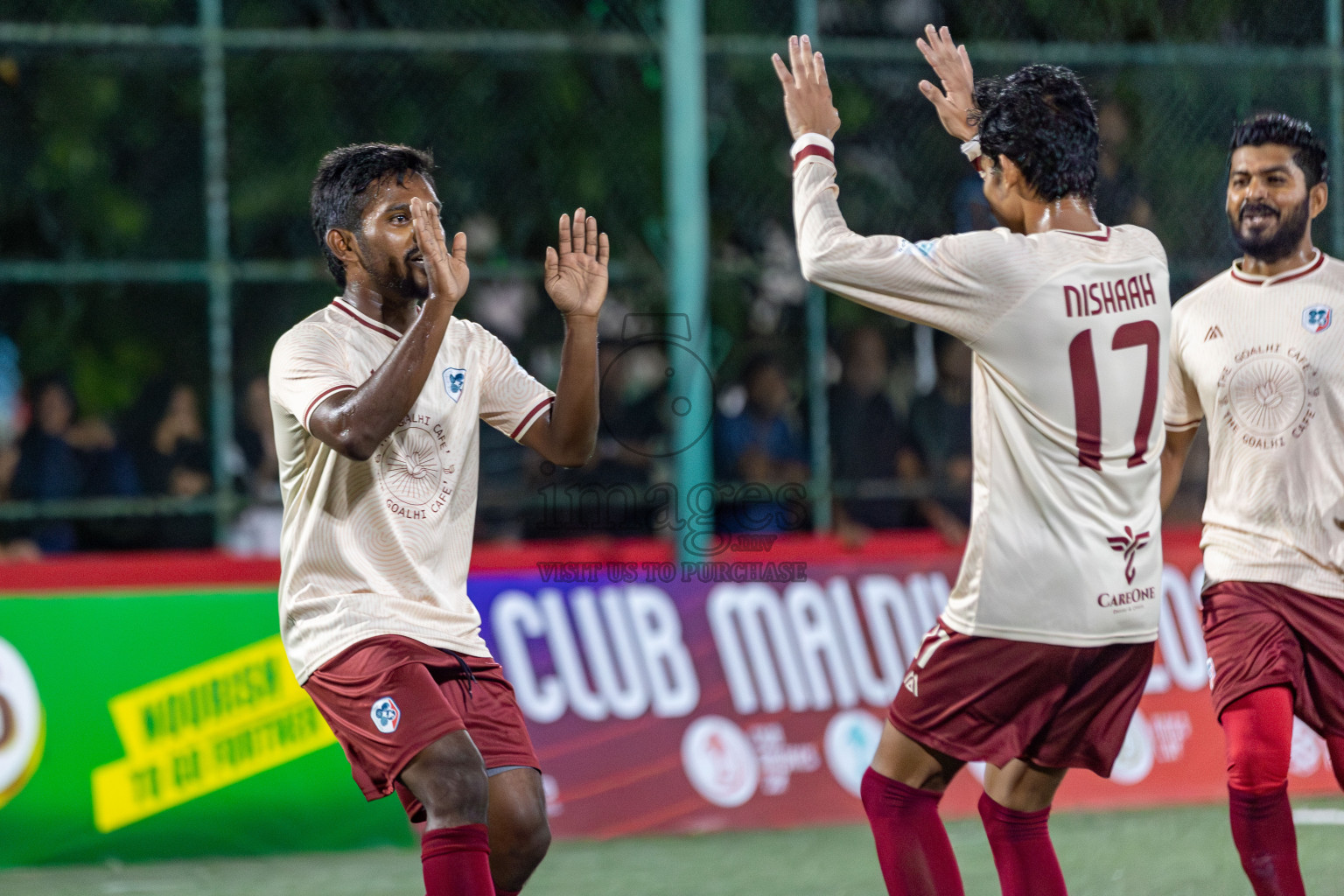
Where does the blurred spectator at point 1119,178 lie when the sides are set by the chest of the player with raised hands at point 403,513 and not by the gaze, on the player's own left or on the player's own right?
on the player's own left

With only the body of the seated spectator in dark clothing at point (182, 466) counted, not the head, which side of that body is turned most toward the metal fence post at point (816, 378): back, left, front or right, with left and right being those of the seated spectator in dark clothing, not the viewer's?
left

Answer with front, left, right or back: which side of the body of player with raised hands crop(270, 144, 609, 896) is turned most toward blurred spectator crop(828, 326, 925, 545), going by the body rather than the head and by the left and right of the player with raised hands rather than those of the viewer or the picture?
left

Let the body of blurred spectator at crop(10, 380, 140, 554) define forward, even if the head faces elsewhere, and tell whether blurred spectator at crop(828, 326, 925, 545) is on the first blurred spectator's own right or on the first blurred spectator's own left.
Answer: on the first blurred spectator's own left

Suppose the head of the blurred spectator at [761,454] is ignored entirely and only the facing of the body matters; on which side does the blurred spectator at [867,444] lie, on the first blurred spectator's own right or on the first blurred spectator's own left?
on the first blurred spectator's own left

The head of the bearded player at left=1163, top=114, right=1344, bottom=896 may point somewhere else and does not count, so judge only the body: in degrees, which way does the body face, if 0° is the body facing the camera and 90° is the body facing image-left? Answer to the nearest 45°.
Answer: approximately 0°
